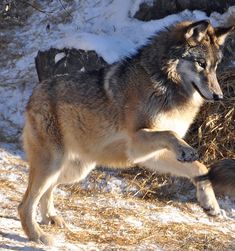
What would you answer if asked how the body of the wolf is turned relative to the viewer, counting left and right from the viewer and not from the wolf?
facing to the right of the viewer
